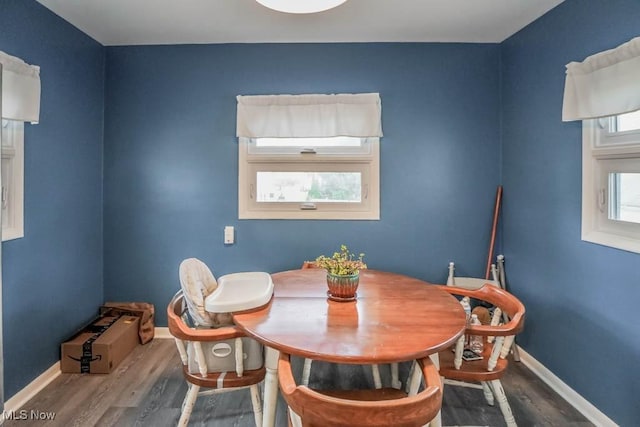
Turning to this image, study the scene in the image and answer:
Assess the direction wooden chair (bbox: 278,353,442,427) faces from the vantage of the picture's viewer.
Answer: facing away from the viewer

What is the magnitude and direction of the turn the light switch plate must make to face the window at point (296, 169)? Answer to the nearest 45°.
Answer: approximately 90° to its left

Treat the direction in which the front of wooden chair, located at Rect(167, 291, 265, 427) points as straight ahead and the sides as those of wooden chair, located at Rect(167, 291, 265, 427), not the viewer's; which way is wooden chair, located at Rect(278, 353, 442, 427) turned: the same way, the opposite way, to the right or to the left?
to the left

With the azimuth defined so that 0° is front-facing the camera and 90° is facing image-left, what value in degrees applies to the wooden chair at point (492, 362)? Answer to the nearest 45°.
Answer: approximately 90°

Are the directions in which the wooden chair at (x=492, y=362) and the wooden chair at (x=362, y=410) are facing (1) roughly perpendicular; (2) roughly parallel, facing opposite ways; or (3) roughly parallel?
roughly perpendicular

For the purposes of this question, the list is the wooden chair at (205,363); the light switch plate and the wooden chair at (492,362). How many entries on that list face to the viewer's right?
1

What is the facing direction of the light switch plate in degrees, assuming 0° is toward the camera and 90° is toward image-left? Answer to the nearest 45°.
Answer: approximately 0°

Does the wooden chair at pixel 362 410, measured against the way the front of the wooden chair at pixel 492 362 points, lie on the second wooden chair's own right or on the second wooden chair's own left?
on the second wooden chair's own left

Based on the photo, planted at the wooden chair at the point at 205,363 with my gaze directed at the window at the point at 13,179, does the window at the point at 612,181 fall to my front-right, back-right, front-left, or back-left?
back-right

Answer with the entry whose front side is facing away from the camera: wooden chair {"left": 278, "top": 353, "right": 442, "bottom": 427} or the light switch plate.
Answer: the wooden chair

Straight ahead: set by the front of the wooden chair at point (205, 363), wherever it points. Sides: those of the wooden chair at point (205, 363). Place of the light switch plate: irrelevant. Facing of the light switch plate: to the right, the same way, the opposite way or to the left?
to the right

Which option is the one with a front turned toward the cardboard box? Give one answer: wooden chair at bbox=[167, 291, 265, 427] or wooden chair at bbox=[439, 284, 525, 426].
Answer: wooden chair at bbox=[439, 284, 525, 426]

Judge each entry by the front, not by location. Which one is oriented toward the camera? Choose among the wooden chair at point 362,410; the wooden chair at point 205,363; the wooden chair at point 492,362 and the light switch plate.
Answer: the light switch plate

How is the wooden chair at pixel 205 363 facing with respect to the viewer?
to the viewer's right
